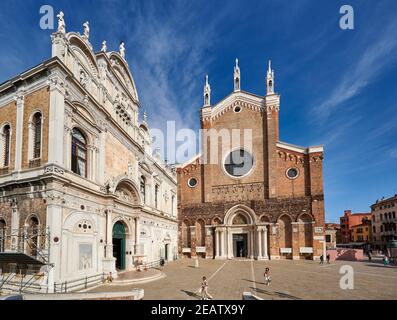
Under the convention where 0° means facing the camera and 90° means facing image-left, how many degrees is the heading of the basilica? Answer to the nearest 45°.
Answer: approximately 0°
